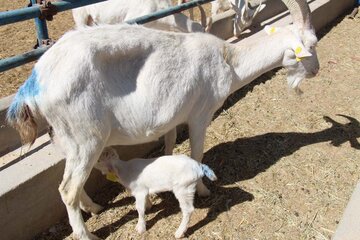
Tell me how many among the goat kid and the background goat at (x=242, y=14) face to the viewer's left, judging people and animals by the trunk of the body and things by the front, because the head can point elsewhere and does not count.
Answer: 1

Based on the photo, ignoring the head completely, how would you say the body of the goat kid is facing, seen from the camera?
to the viewer's left

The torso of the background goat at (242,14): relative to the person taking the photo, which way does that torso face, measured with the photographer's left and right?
facing the viewer and to the right of the viewer

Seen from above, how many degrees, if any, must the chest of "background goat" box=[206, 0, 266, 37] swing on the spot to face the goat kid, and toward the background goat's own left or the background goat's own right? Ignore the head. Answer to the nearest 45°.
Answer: approximately 45° to the background goat's own right

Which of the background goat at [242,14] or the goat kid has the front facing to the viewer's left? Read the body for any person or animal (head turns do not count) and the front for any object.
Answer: the goat kid

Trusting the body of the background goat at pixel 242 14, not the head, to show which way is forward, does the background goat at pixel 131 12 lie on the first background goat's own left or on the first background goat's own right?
on the first background goat's own right

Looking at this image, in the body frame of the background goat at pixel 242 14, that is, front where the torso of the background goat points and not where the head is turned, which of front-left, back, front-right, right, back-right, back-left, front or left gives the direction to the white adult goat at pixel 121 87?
front-right
